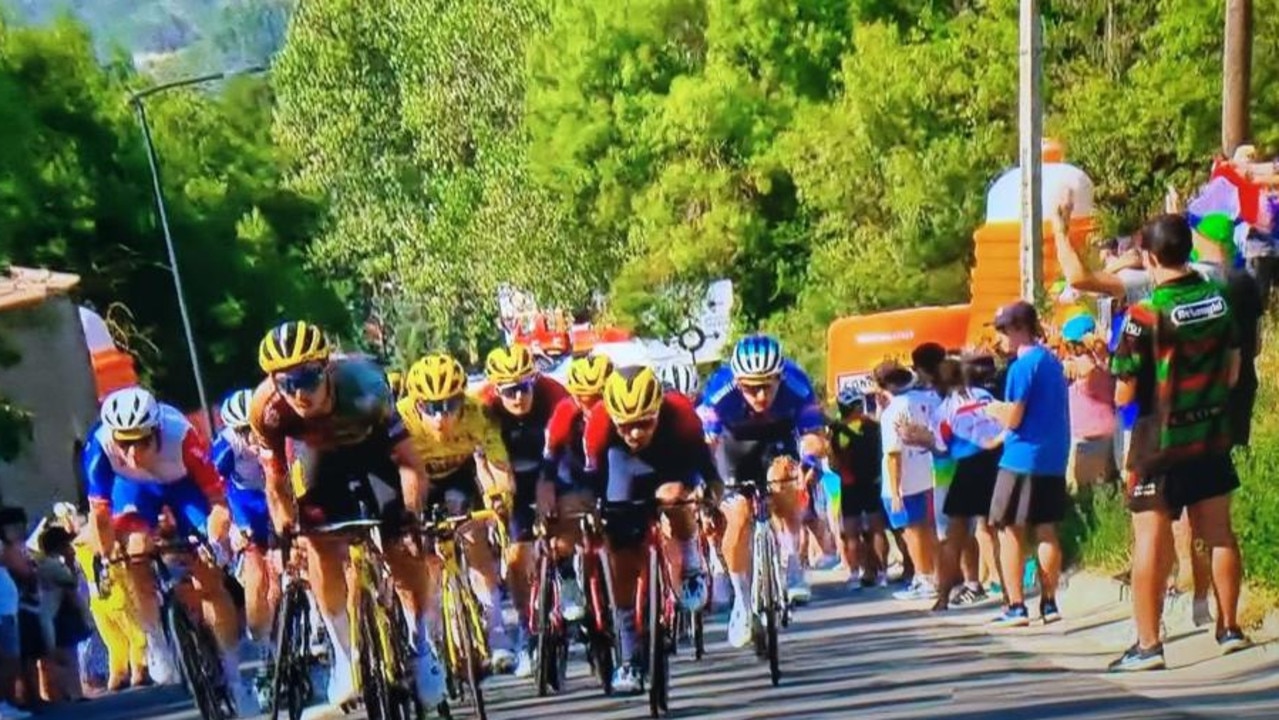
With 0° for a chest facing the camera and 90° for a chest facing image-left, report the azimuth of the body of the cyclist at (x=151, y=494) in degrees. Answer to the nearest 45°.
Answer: approximately 0°

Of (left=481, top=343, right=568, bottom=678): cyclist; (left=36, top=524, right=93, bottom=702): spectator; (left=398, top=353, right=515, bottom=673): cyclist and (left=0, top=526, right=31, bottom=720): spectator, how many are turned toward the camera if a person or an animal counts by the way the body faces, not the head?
2

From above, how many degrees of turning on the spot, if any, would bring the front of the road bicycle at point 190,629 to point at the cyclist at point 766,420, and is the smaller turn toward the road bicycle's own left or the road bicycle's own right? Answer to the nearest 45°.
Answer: approximately 90° to the road bicycle's own left

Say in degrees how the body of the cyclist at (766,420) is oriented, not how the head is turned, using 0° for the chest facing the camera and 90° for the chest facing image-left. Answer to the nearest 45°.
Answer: approximately 0°

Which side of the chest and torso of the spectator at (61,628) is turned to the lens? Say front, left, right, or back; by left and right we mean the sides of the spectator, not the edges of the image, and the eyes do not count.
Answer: right

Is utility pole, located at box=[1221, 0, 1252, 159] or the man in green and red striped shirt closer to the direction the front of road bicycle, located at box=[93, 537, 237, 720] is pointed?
the man in green and red striped shirt
